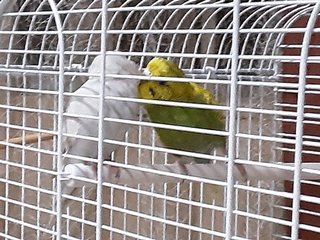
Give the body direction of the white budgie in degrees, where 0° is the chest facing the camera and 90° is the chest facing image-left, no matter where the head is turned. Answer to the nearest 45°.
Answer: approximately 270°
